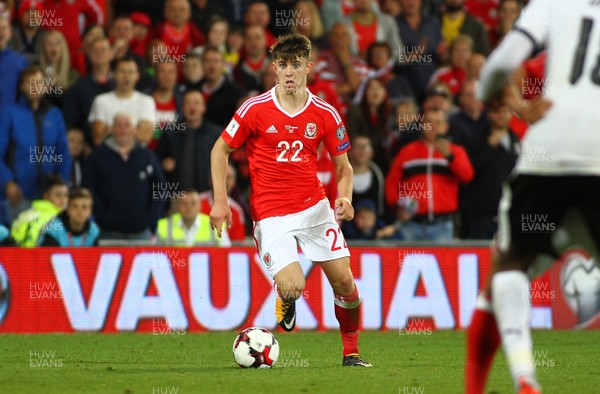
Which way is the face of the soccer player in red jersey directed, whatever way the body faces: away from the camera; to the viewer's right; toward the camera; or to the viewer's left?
toward the camera

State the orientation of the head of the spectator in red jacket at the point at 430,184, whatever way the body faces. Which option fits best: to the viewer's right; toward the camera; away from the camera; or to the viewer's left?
toward the camera

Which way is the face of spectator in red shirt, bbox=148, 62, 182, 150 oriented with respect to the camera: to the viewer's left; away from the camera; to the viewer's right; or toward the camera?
toward the camera

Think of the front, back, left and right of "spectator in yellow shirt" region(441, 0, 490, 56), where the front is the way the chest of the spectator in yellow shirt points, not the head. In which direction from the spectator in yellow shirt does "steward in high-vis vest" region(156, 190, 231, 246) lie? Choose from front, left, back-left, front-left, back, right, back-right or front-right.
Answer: front-right

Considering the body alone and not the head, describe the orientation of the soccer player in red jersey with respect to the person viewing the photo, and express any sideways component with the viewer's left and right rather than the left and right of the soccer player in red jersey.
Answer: facing the viewer

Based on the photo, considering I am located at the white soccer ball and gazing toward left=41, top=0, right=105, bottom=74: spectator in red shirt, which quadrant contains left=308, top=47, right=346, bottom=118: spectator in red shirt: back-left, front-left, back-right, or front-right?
front-right

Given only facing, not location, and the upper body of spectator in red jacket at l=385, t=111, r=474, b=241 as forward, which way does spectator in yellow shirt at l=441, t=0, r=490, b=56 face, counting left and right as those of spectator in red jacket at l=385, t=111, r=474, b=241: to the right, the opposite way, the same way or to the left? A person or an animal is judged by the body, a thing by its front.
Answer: the same way

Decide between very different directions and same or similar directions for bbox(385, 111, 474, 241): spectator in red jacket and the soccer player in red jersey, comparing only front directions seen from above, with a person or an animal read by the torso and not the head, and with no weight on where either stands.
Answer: same or similar directions

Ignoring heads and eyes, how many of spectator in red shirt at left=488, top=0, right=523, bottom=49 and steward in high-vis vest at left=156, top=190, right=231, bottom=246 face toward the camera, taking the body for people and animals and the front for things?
2

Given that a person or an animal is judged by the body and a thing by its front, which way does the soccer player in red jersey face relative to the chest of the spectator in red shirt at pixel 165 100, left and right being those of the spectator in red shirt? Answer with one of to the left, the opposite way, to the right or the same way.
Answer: the same way

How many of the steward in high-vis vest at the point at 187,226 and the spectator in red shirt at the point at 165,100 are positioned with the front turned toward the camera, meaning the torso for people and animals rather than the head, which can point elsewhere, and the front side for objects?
2

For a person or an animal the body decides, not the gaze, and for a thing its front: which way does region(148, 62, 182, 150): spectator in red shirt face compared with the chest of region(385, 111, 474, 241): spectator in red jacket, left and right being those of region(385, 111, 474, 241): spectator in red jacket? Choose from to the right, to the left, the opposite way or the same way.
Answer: the same way

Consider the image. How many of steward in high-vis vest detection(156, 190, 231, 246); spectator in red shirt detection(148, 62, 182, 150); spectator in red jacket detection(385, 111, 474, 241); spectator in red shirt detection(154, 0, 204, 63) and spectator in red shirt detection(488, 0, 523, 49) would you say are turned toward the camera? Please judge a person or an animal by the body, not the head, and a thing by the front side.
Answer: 5

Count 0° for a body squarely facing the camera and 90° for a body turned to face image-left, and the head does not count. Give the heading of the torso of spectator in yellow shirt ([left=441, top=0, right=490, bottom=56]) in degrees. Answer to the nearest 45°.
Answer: approximately 0°

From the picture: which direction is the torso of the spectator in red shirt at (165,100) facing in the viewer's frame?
toward the camera

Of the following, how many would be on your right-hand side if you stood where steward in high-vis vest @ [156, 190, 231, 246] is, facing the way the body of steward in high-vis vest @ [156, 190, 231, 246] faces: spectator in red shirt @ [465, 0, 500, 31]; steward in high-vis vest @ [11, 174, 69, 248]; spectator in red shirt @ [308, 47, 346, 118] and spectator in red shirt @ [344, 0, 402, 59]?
1

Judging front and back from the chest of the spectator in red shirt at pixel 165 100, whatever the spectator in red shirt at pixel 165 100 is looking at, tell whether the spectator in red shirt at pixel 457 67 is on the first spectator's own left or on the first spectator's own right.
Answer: on the first spectator's own left
